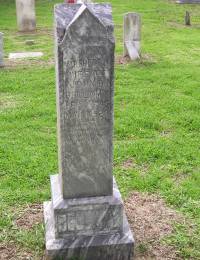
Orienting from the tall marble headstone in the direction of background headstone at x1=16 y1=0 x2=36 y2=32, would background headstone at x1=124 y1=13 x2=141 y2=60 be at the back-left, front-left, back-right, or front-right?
front-right

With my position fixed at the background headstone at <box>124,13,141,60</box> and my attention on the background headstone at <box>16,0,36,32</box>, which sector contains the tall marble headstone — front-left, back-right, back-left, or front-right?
back-left

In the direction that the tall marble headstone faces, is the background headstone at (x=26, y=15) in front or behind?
behind

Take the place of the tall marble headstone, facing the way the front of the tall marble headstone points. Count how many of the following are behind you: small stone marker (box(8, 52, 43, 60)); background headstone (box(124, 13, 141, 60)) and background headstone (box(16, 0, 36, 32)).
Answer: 3

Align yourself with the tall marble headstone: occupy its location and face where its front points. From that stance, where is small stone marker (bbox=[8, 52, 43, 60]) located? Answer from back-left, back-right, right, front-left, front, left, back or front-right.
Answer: back

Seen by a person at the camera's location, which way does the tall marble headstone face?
facing the viewer

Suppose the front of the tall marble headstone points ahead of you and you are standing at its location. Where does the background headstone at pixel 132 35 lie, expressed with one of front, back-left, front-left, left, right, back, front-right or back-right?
back
